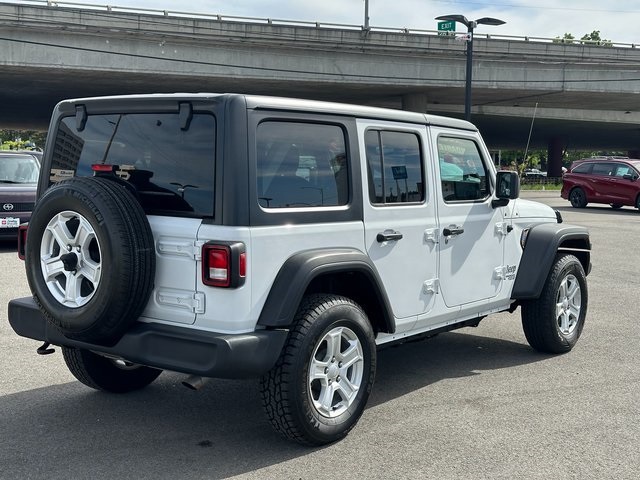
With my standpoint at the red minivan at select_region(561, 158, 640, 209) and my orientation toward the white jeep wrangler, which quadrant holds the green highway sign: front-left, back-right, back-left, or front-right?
back-right

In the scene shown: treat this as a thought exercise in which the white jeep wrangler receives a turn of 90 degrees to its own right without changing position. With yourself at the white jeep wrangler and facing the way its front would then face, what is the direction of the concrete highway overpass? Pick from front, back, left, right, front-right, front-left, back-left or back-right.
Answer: back-left

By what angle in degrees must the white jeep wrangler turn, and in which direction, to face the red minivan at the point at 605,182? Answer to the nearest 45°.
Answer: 0° — it already faces it

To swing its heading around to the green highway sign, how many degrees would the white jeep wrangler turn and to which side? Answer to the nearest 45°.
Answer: approximately 45° to its left

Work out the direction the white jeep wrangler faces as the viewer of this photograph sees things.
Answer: facing away from the viewer and to the right of the viewer
